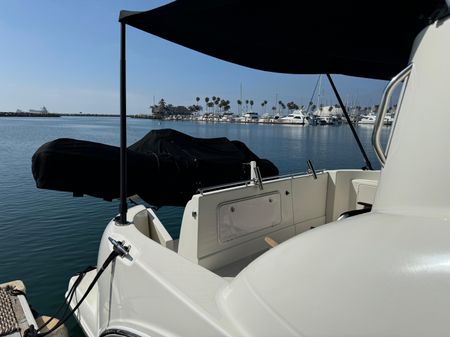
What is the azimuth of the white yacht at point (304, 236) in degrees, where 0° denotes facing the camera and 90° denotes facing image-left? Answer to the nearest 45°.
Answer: approximately 315°
